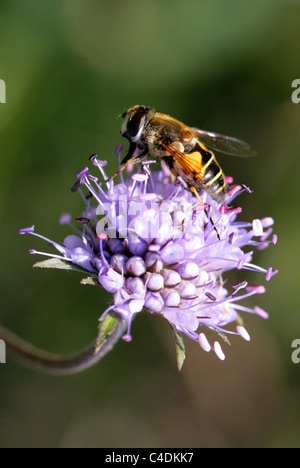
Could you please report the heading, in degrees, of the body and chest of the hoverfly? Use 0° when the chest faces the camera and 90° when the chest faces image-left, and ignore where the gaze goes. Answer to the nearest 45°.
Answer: approximately 90°
